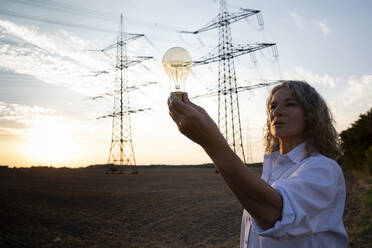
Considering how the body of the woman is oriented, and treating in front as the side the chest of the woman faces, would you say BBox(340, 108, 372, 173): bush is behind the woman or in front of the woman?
behind

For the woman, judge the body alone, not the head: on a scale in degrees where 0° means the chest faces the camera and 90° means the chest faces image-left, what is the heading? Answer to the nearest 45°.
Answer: approximately 45°
